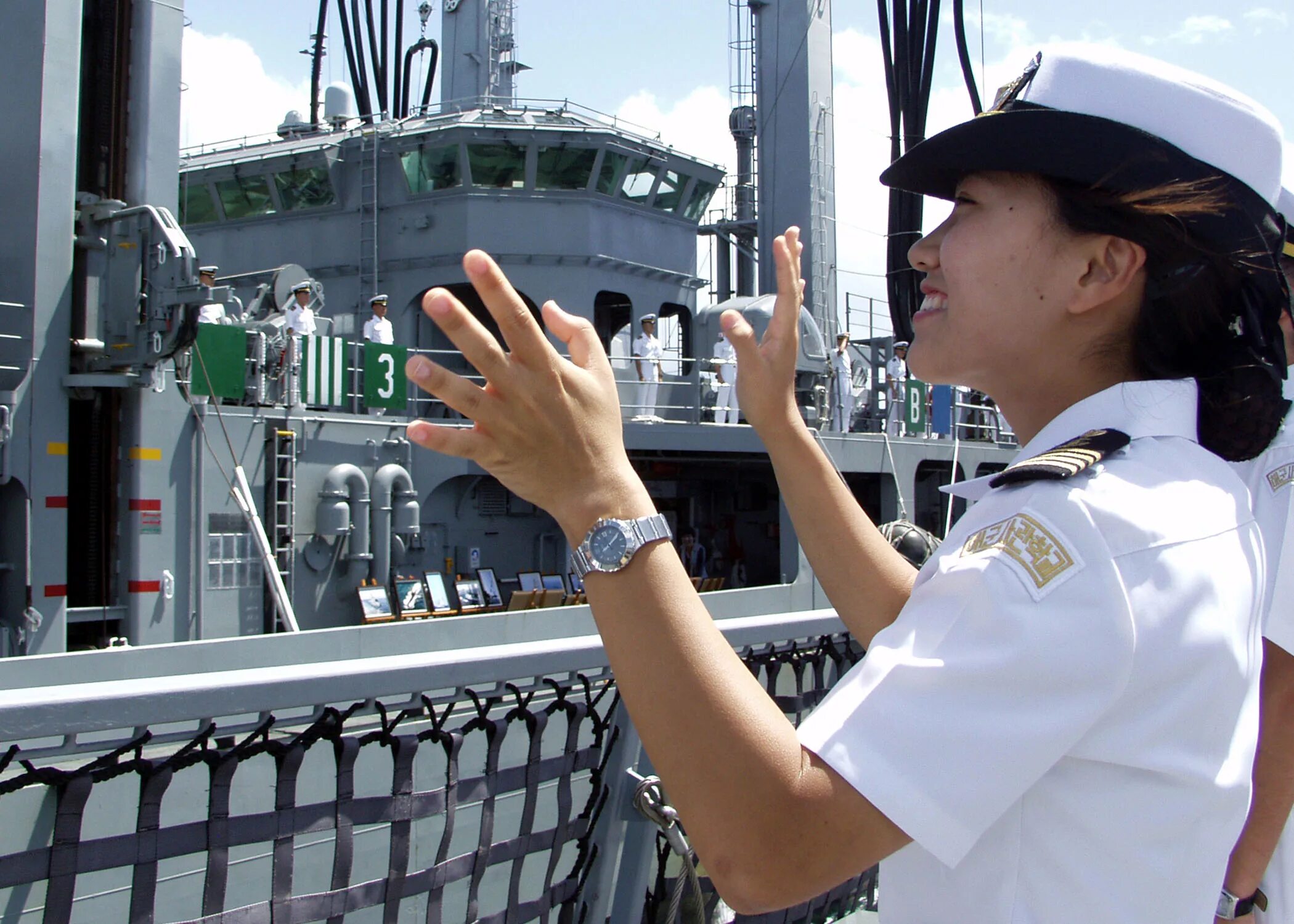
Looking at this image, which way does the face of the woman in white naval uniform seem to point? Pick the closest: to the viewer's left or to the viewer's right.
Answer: to the viewer's left

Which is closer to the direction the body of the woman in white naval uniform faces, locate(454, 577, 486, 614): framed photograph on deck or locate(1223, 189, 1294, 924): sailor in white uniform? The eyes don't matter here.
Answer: the framed photograph on deck

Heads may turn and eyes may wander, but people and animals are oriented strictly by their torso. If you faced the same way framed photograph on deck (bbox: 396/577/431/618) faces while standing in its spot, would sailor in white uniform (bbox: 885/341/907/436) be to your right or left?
on your left

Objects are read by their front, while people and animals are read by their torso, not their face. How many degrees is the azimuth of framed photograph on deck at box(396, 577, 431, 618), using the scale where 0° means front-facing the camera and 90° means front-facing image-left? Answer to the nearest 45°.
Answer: approximately 0°

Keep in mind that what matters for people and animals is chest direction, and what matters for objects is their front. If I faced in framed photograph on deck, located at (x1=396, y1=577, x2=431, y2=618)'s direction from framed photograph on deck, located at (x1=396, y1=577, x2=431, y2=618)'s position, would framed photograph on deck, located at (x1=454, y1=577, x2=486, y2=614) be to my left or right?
on my left

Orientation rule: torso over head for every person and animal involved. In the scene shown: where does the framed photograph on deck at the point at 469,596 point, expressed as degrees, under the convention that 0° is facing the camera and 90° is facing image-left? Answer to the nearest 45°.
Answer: approximately 0°

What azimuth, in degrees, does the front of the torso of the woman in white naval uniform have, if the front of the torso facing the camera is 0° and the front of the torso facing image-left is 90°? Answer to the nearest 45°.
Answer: approximately 90°
